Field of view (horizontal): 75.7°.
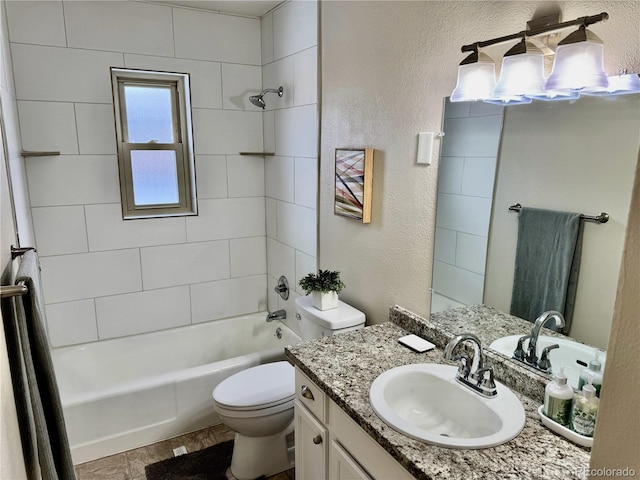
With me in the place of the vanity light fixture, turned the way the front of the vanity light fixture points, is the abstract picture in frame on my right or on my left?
on my right

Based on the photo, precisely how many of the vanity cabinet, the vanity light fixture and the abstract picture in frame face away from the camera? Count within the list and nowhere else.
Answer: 0

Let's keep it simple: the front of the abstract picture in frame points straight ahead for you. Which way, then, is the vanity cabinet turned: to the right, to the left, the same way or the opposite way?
the same way

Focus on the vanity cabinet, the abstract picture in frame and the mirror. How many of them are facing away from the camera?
0

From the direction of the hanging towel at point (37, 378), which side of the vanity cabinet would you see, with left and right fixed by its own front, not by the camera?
front

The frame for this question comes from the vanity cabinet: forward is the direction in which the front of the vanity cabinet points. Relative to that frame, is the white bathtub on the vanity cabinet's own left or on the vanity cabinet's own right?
on the vanity cabinet's own right

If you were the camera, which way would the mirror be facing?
facing the viewer and to the left of the viewer

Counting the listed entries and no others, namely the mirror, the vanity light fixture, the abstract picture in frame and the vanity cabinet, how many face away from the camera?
0

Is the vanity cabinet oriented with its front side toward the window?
no

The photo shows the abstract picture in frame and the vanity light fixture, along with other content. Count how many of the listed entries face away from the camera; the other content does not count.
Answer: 0
